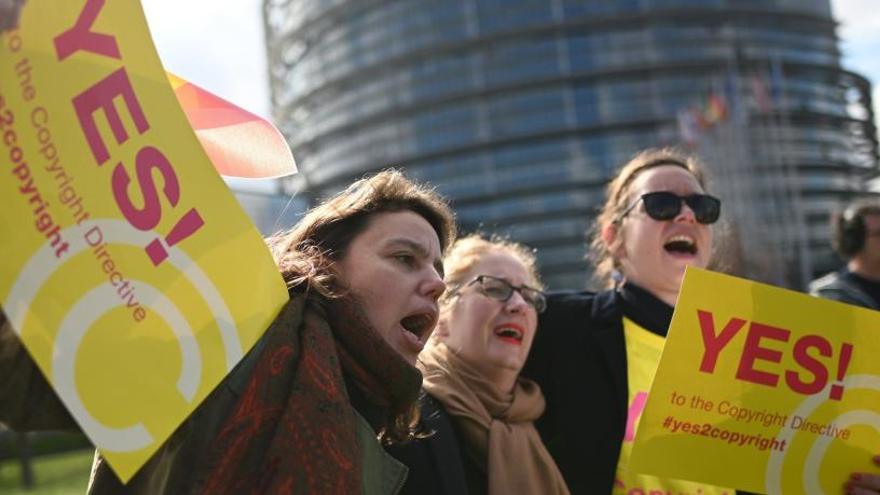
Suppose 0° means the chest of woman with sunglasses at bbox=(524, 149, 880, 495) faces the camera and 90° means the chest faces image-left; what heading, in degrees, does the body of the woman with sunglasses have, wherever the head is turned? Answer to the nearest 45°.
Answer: approximately 315°

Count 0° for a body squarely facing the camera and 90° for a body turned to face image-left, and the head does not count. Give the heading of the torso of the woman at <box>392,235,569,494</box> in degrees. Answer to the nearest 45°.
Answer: approximately 315°

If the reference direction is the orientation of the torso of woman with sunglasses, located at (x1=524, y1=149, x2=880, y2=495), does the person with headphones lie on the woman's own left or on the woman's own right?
on the woman's own left

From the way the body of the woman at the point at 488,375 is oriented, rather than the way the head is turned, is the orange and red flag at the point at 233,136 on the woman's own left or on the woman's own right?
on the woman's own right
